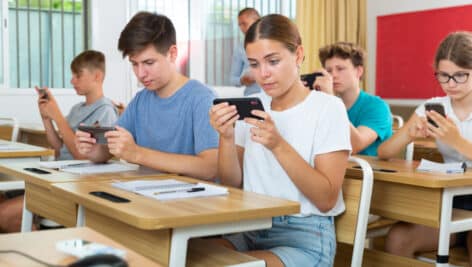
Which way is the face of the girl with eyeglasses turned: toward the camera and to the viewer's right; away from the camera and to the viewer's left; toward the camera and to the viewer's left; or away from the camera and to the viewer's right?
toward the camera and to the viewer's left

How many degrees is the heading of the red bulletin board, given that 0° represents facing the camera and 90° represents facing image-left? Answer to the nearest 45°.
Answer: approximately 45°

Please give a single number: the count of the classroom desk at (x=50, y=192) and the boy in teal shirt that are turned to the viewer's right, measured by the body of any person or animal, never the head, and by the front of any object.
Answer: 0

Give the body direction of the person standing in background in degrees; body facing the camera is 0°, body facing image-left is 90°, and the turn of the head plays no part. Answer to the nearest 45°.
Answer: approximately 45°

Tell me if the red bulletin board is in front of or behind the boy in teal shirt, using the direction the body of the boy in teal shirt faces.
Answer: behind

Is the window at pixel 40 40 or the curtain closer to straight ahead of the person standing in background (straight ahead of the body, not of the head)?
the window

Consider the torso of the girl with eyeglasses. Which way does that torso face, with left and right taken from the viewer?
facing the viewer and to the left of the viewer
